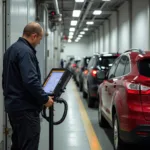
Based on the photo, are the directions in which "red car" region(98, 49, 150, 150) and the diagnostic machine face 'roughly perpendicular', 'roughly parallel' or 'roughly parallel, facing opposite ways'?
roughly perpendicular

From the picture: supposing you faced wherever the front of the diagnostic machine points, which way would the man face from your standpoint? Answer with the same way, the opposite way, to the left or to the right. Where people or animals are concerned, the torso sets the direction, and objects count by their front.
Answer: the opposite way

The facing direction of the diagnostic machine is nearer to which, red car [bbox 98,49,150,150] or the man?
the man

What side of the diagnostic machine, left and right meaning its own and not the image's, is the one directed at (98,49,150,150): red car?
back

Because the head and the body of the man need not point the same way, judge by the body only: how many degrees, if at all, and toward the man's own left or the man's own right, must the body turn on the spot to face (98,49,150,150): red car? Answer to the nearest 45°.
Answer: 0° — they already face it

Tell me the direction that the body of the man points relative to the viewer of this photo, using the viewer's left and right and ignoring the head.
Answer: facing away from the viewer and to the right of the viewer
